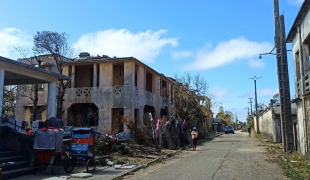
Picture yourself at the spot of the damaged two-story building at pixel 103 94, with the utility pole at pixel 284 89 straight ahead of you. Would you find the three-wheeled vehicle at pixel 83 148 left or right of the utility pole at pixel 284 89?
right

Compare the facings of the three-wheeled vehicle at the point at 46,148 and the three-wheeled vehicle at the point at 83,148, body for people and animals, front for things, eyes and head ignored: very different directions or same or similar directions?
same or similar directions
